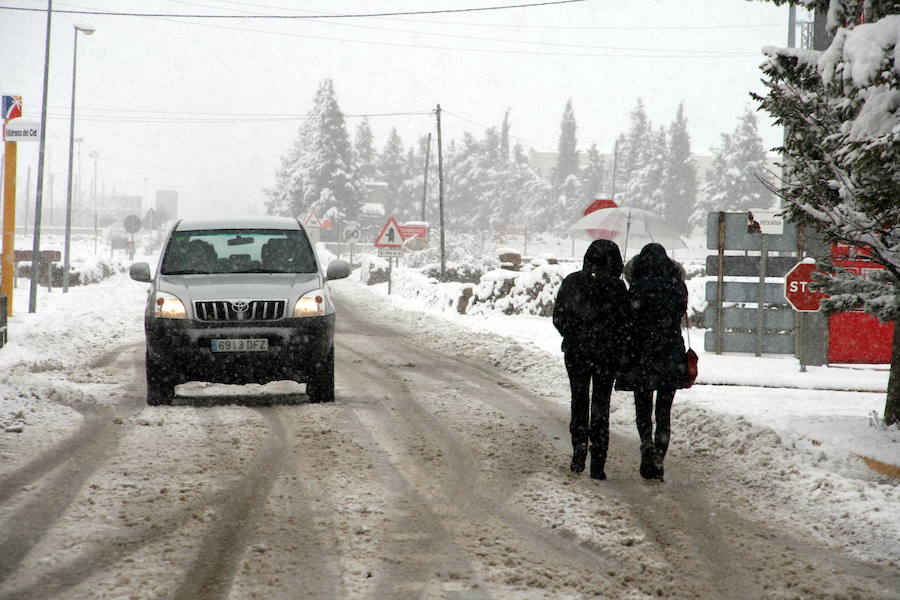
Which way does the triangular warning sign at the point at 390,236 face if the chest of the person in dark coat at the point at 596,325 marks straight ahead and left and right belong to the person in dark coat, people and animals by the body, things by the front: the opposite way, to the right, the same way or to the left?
the opposite way

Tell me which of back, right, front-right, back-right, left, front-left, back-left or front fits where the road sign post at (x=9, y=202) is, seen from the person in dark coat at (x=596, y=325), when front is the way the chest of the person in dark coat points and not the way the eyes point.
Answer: front-left

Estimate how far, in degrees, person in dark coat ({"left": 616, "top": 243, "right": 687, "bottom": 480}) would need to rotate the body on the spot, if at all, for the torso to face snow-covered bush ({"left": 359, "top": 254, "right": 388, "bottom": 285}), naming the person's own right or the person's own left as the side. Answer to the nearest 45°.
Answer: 0° — they already face it

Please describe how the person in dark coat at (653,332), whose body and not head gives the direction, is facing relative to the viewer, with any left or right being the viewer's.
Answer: facing away from the viewer

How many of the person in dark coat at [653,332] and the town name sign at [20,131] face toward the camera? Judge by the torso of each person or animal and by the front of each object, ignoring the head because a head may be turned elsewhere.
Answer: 1

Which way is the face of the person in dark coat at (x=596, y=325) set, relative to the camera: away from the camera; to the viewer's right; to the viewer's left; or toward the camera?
away from the camera

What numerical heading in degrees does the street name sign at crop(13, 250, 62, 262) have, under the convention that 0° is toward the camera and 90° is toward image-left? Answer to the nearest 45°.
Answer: approximately 0°

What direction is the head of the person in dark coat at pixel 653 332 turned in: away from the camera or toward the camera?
away from the camera

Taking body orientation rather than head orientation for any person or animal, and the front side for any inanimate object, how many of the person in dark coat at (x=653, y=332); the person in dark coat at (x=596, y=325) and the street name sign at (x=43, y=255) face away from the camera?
2

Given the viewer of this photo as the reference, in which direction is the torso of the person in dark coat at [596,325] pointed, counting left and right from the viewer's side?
facing away from the viewer
